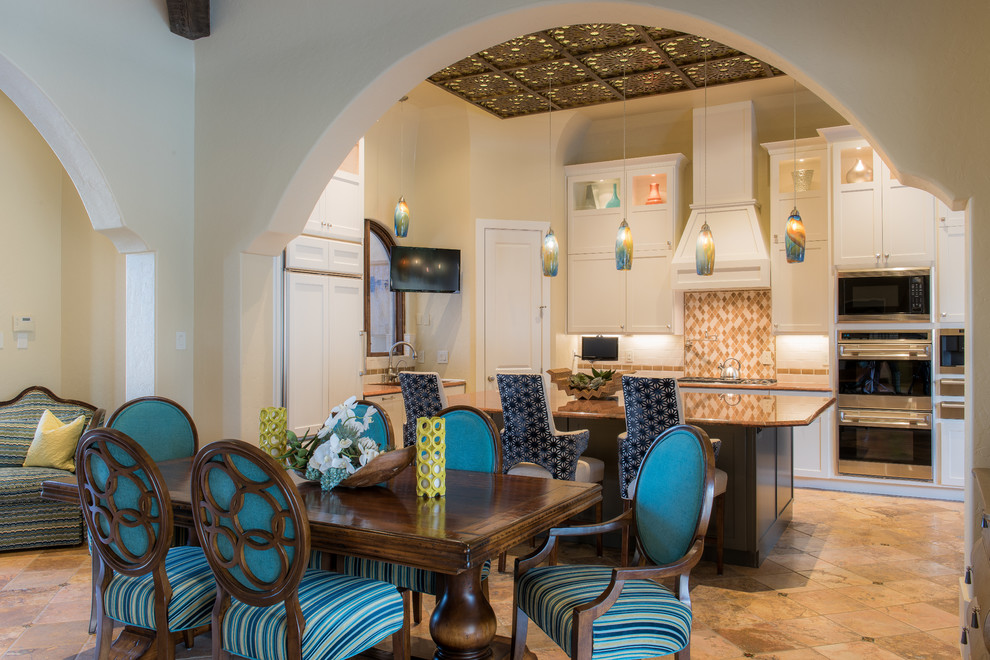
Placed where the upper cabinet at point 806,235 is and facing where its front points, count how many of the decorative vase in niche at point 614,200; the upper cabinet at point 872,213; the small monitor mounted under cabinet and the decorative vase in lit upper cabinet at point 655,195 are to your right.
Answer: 3

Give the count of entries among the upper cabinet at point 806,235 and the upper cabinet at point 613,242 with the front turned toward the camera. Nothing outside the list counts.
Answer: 2

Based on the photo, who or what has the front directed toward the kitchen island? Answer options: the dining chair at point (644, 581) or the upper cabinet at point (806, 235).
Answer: the upper cabinet

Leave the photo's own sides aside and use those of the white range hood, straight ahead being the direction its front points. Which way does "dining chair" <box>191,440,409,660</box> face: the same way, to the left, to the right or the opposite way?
the opposite way

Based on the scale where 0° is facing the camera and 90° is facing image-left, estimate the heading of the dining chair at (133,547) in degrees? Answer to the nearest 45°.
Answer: approximately 225°

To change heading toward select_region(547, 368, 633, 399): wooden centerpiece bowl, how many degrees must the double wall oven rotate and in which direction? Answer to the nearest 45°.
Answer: approximately 45° to its right

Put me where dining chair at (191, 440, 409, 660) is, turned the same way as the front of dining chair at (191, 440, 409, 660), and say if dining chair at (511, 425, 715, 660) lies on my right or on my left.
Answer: on my right

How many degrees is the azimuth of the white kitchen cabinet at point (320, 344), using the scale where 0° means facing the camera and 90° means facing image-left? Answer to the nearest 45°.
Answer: approximately 315°
